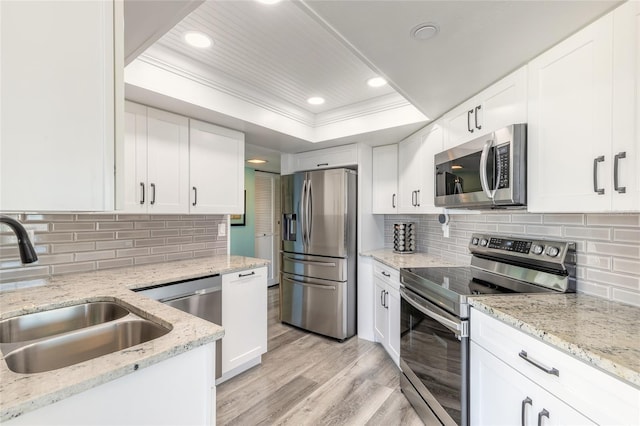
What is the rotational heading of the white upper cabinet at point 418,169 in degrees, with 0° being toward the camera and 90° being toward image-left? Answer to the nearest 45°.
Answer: approximately 45°

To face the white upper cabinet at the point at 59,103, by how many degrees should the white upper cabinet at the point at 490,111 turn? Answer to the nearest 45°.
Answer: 0° — it already faces it

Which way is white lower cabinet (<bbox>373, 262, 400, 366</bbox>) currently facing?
to the viewer's left

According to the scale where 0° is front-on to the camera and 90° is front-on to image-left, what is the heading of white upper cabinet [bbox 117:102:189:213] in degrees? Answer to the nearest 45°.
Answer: approximately 315°

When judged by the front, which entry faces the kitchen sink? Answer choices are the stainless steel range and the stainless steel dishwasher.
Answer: the stainless steel range

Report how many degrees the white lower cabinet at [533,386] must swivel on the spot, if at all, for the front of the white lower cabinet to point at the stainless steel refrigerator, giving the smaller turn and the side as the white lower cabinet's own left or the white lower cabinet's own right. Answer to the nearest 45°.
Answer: approximately 90° to the white lower cabinet's own right
